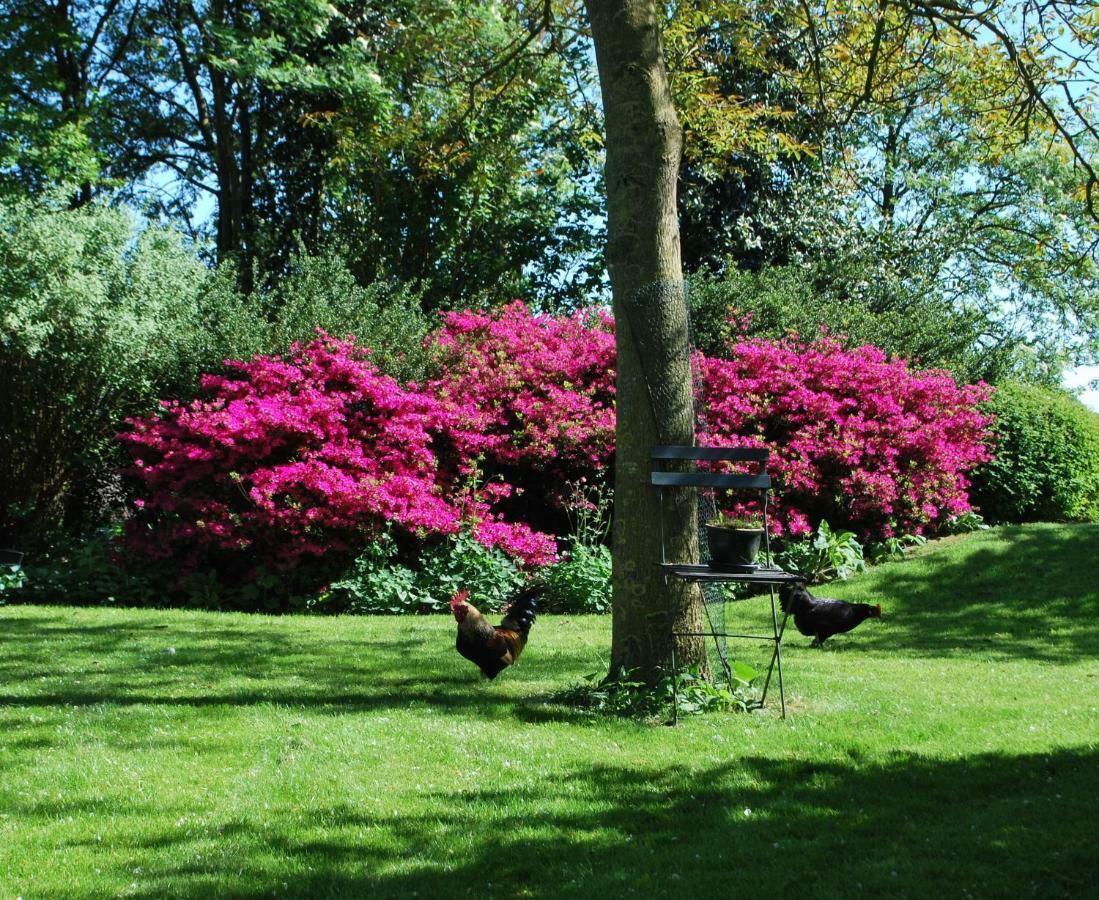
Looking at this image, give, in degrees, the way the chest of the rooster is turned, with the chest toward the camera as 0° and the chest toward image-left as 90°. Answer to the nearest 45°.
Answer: approximately 90°

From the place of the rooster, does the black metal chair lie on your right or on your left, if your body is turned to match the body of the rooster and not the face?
on your left

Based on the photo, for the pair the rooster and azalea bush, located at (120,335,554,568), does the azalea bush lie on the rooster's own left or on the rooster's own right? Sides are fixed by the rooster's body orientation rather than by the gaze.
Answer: on the rooster's own right

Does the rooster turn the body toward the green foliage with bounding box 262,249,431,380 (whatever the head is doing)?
no

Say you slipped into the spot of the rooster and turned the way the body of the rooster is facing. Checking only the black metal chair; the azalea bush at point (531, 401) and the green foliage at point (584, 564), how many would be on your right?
2

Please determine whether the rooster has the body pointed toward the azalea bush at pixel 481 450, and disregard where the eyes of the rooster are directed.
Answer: no

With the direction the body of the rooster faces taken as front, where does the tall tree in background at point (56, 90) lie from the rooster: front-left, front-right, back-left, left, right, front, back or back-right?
front-right

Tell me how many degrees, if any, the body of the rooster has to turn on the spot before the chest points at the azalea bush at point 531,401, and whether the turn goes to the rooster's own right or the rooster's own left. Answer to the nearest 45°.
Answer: approximately 90° to the rooster's own right

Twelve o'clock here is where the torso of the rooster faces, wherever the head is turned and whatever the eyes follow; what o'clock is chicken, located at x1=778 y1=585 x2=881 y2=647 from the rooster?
The chicken is roughly at 5 o'clock from the rooster.

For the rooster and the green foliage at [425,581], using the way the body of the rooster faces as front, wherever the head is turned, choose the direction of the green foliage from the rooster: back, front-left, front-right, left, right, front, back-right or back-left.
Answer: right

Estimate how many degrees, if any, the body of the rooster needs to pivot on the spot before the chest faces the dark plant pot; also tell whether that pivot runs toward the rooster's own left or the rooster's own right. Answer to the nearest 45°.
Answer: approximately 135° to the rooster's own left

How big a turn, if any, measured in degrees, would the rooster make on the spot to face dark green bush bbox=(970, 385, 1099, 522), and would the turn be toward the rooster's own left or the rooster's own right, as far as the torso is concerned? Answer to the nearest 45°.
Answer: approximately 135° to the rooster's own right

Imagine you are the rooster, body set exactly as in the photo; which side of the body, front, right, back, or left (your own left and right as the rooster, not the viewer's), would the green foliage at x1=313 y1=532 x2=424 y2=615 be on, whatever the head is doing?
right

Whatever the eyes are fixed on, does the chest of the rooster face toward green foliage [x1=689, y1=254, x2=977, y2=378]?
no

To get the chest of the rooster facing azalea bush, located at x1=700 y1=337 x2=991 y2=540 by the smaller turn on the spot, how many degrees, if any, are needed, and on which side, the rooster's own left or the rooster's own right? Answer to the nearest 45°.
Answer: approximately 135° to the rooster's own right

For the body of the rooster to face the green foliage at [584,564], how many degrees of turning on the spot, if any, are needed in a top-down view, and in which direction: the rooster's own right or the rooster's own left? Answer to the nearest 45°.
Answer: approximately 90° to the rooster's own right
